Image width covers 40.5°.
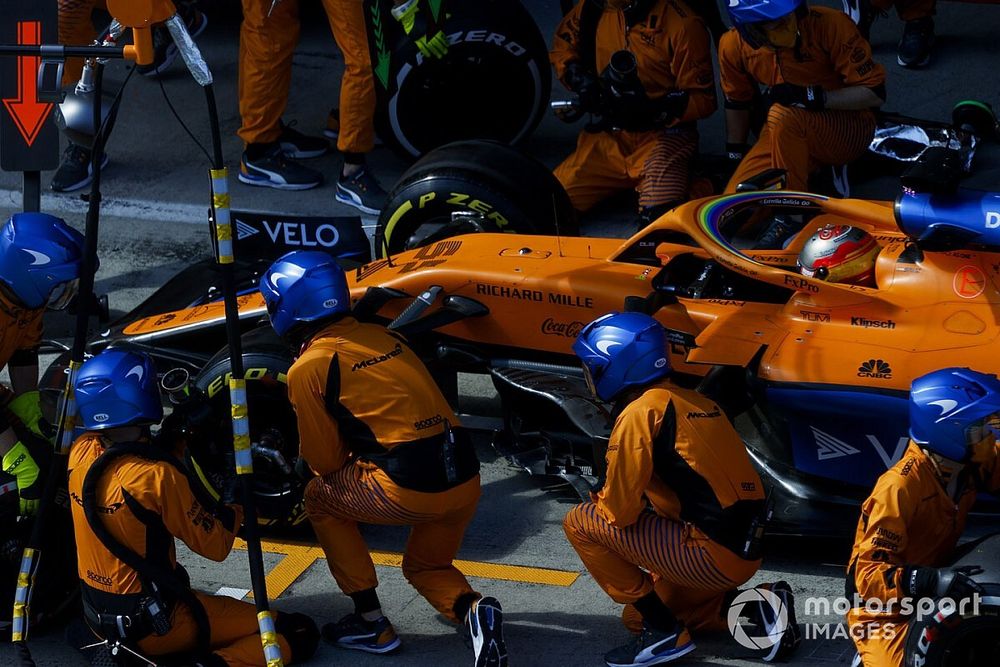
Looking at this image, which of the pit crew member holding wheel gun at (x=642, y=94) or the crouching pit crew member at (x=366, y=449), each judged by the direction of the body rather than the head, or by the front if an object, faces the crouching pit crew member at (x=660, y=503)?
the pit crew member holding wheel gun

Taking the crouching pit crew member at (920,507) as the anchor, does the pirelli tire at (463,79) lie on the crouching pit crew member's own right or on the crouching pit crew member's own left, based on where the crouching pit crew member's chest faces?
on the crouching pit crew member's own left

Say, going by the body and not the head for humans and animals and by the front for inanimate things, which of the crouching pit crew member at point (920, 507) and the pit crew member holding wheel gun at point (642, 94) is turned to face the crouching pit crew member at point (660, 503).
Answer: the pit crew member holding wheel gun

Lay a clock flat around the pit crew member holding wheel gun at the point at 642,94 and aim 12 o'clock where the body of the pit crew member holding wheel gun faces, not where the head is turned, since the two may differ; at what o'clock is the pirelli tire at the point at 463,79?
The pirelli tire is roughly at 4 o'clock from the pit crew member holding wheel gun.

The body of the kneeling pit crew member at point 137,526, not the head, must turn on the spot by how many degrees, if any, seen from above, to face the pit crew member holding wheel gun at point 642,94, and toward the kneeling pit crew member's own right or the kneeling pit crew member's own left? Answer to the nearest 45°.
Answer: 0° — they already face them

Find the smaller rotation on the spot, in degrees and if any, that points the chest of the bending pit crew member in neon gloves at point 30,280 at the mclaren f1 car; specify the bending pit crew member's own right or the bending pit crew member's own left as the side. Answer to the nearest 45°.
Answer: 0° — they already face it

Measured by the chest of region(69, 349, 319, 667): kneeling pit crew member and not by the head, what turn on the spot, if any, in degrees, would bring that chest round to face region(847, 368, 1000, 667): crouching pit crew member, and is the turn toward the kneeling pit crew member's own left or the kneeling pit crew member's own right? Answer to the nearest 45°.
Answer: approximately 45° to the kneeling pit crew member's own right

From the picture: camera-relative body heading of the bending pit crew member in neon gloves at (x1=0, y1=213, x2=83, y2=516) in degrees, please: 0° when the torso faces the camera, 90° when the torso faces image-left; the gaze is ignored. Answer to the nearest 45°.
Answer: approximately 270°
